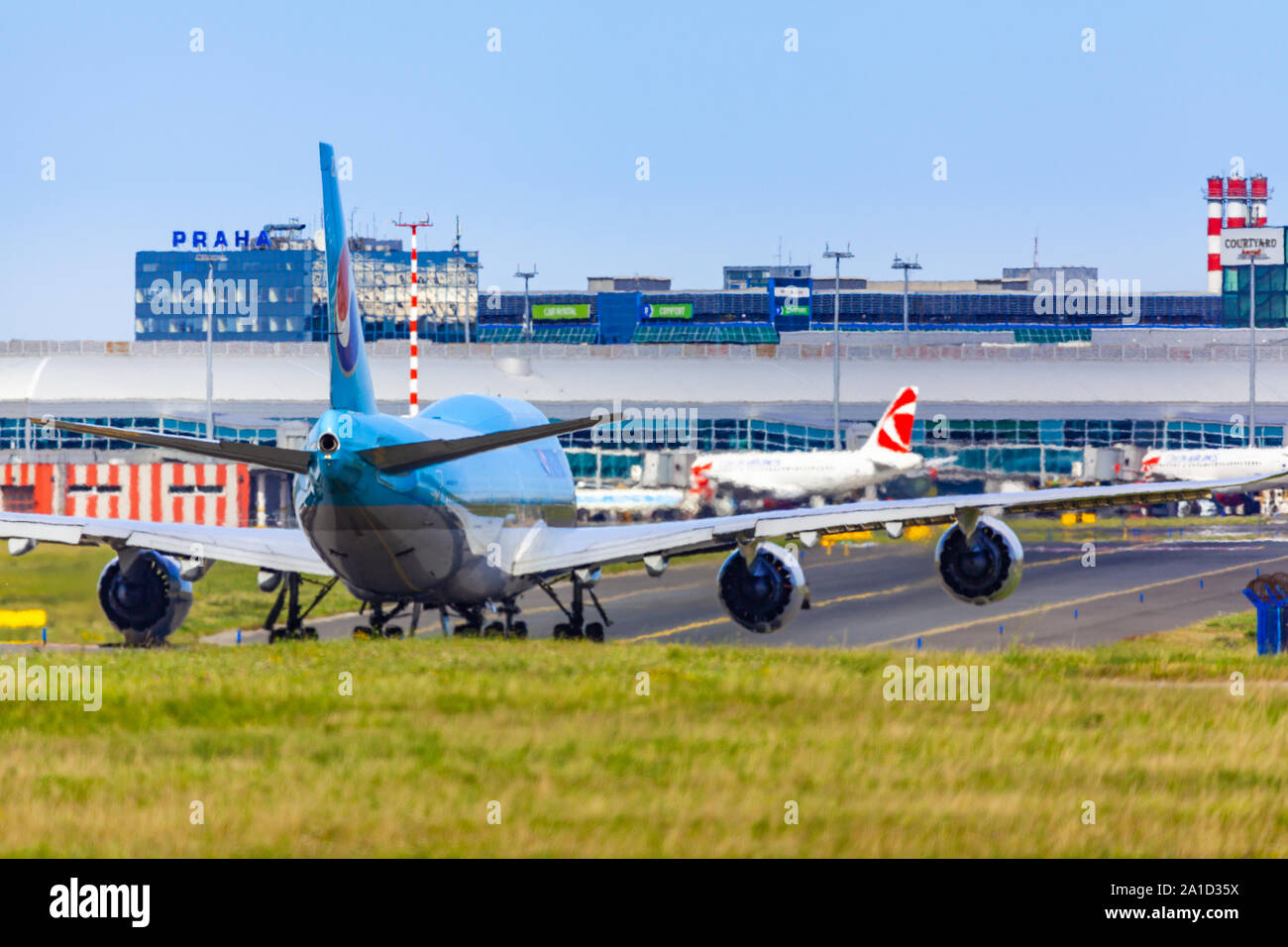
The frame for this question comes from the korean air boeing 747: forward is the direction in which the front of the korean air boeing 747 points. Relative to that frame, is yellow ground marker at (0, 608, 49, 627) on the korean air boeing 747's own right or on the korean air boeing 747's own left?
on the korean air boeing 747's own left

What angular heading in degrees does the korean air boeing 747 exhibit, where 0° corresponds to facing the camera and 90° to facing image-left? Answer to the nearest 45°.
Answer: approximately 180°
